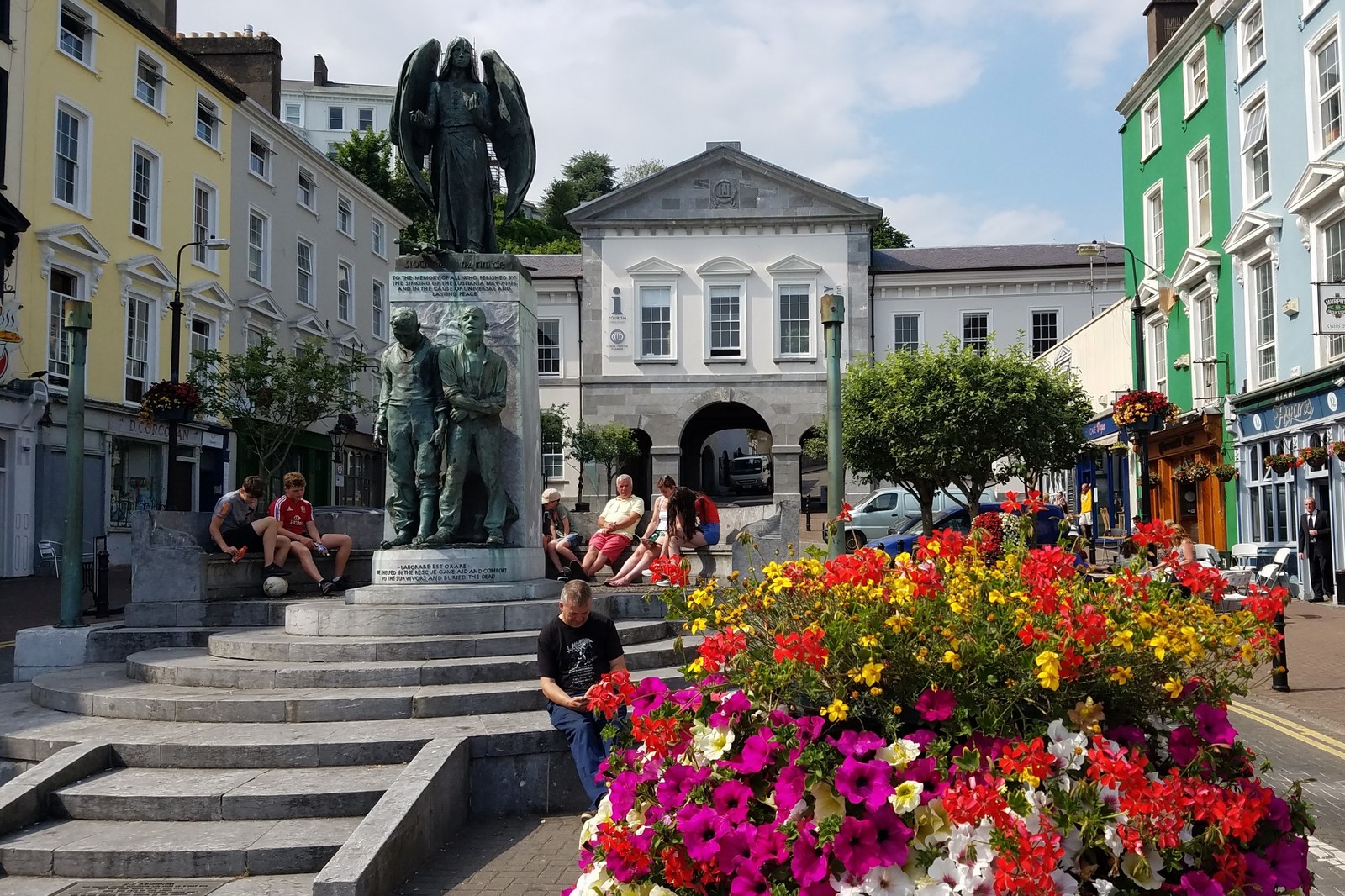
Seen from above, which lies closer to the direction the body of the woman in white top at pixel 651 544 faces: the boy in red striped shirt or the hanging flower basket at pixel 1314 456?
the boy in red striped shirt

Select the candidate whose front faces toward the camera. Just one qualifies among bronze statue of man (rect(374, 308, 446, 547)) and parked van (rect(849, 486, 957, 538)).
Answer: the bronze statue of man

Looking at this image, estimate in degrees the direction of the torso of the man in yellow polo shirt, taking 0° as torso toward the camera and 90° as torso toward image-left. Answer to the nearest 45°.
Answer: approximately 45°

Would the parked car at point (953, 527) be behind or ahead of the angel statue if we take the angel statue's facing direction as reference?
behind

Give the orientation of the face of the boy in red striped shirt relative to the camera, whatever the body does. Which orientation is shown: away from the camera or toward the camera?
toward the camera

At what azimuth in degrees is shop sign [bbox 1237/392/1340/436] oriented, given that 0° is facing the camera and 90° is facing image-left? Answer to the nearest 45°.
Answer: approximately 45°

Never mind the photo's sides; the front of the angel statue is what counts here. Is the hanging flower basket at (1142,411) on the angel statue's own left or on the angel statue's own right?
on the angel statue's own left

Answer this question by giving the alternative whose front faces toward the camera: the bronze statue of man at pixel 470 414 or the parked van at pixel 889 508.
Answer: the bronze statue of man

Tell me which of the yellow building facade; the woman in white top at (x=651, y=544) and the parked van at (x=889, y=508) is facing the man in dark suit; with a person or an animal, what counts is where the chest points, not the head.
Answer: the yellow building facade

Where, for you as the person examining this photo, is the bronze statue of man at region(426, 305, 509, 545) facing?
facing the viewer

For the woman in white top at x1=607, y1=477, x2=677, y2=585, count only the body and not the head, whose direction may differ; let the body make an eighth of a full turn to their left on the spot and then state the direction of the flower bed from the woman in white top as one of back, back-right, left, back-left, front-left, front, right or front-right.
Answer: front

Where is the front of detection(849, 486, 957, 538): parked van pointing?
to the viewer's left

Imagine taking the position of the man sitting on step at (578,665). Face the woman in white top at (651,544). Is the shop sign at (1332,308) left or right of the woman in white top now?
right

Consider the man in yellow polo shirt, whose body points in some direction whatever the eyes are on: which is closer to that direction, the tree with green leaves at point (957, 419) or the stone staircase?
the stone staircase

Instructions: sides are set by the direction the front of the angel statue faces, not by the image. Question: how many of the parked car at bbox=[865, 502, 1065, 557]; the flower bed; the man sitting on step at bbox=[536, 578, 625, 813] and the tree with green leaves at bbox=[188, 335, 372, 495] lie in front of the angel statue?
2

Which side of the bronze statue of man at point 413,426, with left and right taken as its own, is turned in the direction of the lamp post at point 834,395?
left

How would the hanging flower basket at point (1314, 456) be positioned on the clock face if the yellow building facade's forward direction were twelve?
The hanging flower basket is roughly at 12 o'clock from the yellow building facade.

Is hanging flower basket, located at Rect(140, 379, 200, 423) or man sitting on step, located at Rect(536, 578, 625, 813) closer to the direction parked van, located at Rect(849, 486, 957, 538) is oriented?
the hanging flower basket
